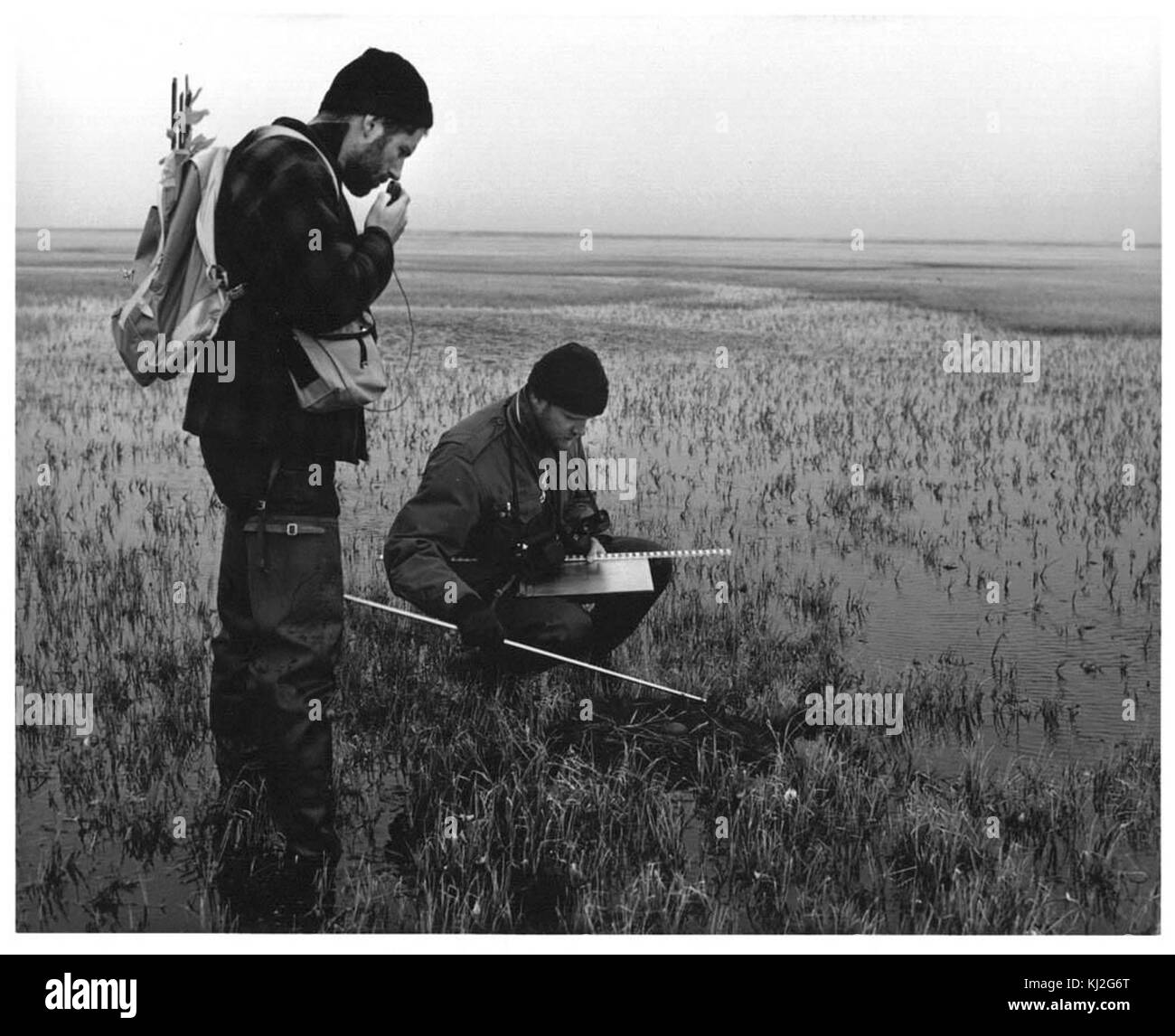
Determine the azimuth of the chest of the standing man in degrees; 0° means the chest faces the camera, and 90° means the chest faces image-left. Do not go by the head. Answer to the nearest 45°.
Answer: approximately 270°

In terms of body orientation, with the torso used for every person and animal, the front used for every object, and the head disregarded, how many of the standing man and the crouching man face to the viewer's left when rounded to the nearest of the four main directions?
0

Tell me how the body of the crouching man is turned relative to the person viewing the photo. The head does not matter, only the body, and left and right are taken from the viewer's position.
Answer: facing the viewer and to the right of the viewer

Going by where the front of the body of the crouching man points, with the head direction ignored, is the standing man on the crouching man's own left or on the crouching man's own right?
on the crouching man's own right

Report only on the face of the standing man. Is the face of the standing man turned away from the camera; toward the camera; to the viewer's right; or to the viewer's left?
to the viewer's right
